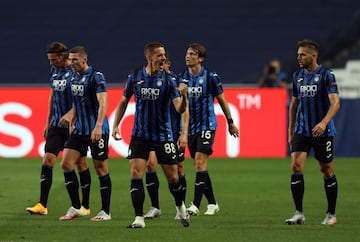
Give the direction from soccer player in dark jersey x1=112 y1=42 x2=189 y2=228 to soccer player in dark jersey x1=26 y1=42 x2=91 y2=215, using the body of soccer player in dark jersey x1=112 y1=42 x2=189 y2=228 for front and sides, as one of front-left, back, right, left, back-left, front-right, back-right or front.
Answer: back-right

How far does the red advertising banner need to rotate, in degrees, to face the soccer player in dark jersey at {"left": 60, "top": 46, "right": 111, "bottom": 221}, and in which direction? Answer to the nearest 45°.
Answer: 0° — it already faces them

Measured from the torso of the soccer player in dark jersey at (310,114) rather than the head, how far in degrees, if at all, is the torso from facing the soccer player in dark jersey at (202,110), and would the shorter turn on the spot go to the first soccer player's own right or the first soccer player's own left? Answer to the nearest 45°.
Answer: approximately 90° to the first soccer player's own right

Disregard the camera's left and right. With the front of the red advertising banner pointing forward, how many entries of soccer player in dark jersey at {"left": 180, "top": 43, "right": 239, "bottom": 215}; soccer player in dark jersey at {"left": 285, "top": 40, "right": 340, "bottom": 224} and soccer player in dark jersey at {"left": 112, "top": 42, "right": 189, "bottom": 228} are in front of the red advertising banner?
3

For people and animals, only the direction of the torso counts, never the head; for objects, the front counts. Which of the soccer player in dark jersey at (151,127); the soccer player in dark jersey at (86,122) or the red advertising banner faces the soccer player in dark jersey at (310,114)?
the red advertising banner

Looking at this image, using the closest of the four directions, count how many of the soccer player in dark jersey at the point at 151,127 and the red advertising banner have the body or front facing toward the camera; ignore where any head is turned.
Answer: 2

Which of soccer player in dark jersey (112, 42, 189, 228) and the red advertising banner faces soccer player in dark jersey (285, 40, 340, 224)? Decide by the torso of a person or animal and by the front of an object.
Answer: the red advertising banner
